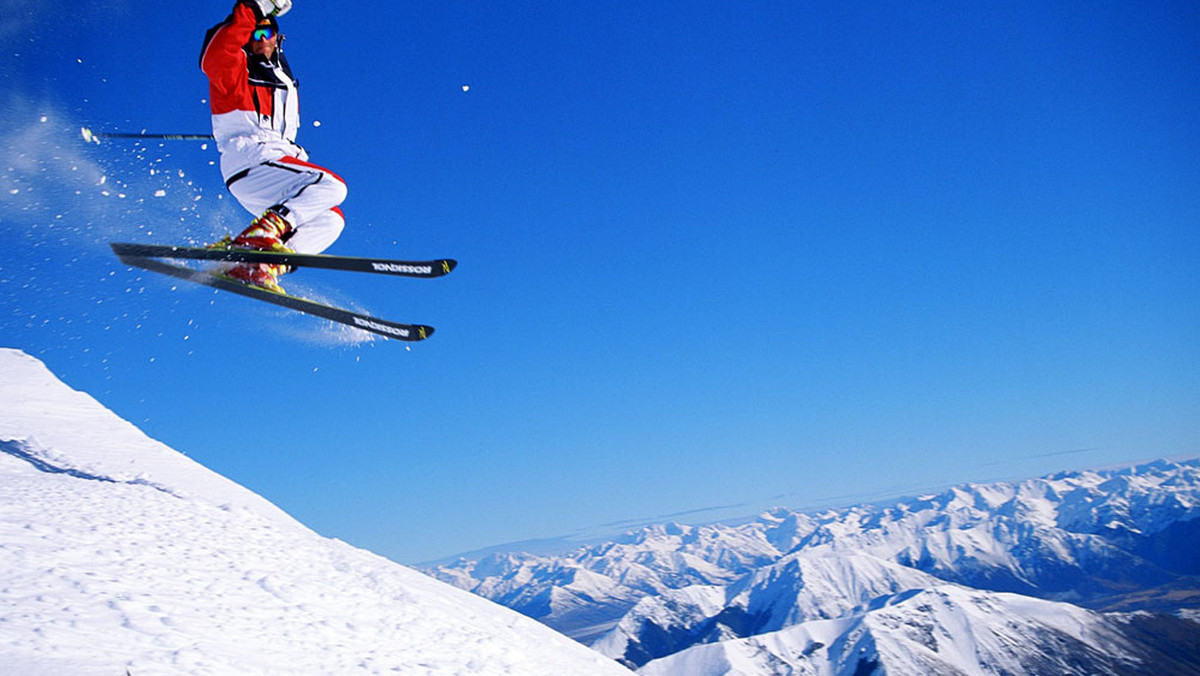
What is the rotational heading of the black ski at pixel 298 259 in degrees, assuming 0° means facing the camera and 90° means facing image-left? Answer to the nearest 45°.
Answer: approximately 270°
